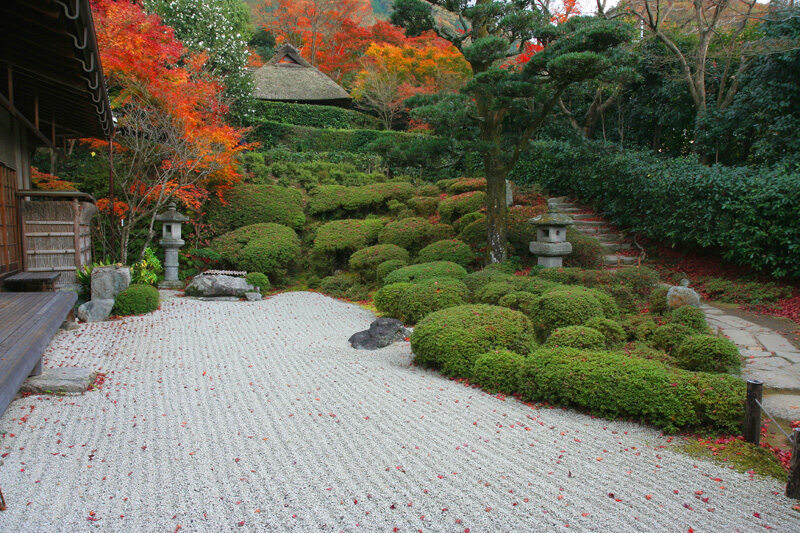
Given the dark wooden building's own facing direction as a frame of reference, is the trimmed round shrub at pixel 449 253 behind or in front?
in front

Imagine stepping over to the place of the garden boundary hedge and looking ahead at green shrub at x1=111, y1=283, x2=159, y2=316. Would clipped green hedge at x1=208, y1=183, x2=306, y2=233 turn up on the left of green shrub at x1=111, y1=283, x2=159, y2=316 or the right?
right

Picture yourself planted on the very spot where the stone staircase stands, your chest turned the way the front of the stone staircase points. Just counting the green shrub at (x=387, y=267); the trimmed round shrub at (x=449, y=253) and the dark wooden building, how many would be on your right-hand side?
3

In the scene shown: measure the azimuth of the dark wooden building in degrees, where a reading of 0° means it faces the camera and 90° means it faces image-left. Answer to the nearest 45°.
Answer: approximately 270°

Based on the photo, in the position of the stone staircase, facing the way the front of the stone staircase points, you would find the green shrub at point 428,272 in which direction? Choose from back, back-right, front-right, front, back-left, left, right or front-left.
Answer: right

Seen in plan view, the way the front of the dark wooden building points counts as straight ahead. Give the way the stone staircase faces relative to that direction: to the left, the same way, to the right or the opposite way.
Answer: to the right

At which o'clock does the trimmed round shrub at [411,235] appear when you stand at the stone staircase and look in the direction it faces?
The trimmed round shrub is roughly at 4 o'clock from the stone staircase.

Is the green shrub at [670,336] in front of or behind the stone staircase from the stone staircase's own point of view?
in front

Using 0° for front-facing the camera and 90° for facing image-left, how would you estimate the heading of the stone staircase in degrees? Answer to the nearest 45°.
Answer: approximately 315°

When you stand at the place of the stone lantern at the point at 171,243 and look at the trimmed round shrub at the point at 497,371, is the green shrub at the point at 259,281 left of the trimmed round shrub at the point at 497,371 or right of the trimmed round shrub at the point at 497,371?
left

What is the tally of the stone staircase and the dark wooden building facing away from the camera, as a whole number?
0
